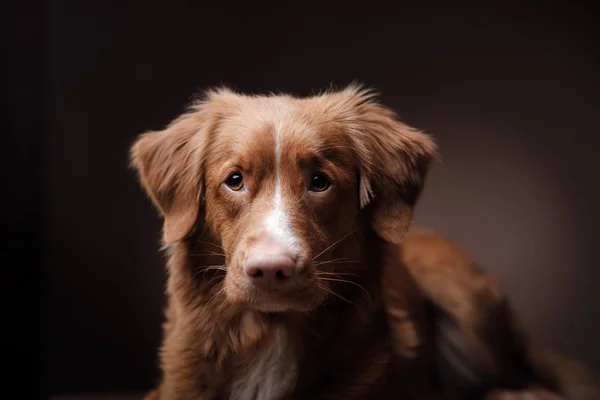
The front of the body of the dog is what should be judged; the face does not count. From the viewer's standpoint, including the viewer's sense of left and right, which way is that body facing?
facing the viewer and to the left of the viewer
